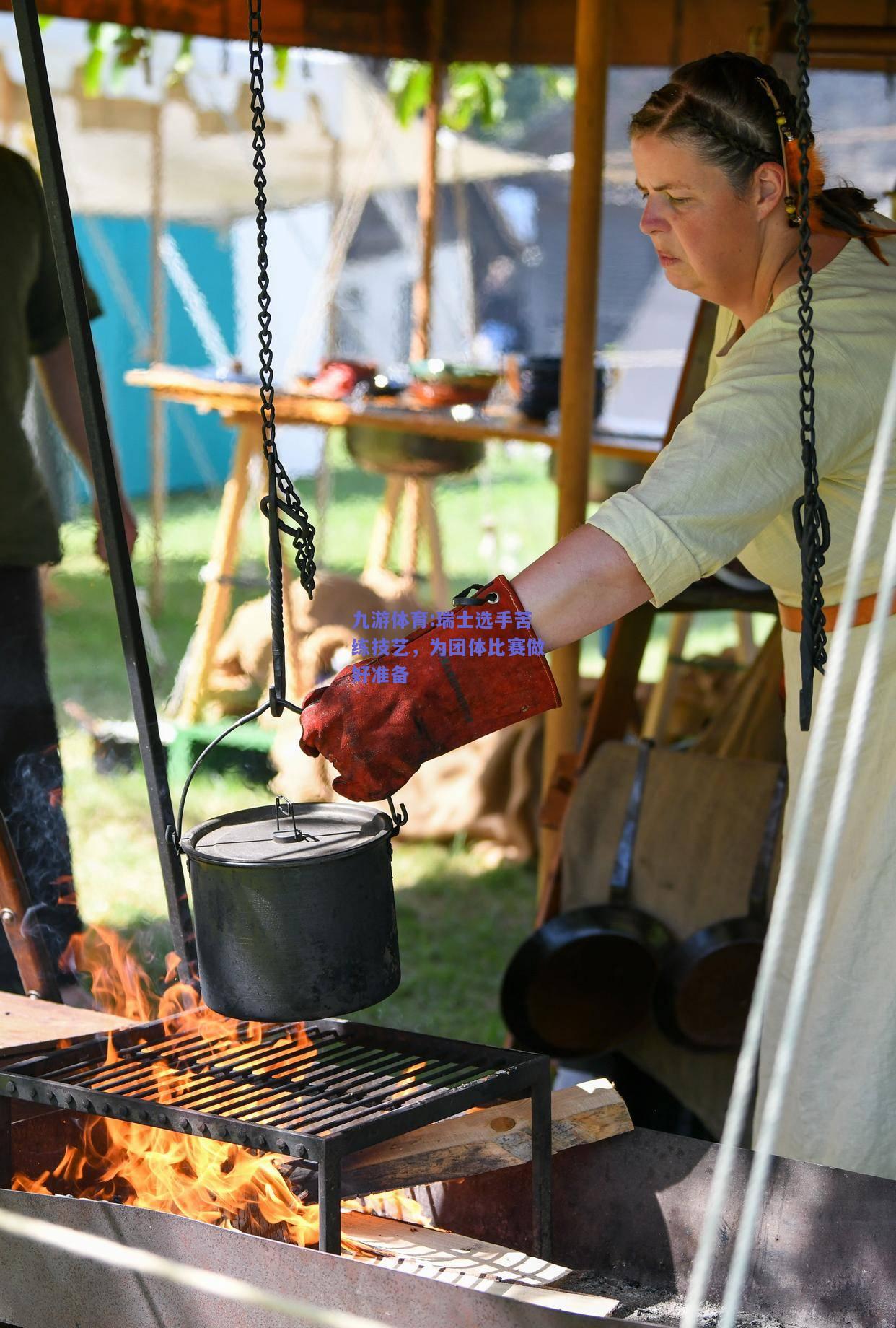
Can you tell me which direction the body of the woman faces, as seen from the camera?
to the viewer's left

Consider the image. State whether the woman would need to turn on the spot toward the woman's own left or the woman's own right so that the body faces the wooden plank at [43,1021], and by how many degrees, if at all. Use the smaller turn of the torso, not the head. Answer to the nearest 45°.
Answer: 0° — they already face it

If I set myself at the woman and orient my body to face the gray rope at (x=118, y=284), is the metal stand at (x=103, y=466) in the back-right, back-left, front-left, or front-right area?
front-left

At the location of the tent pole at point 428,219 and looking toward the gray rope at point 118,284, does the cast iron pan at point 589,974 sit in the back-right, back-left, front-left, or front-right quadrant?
back-left
